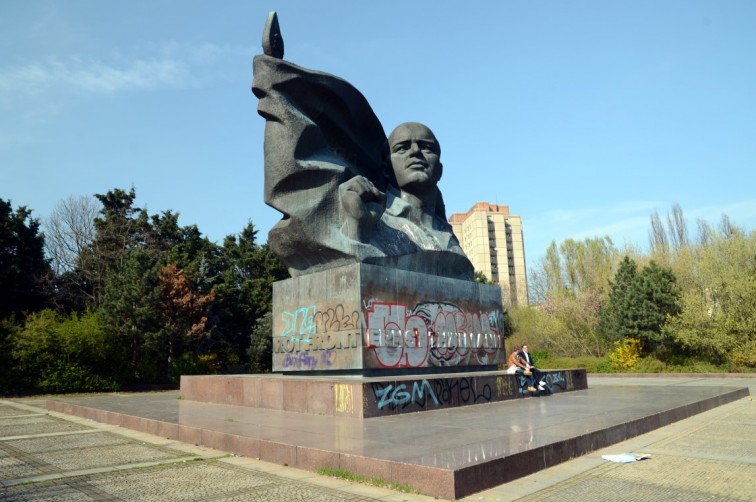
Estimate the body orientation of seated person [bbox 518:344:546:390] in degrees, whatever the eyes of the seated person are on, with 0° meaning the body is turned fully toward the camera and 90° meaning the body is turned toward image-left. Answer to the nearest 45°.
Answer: approximately 315°

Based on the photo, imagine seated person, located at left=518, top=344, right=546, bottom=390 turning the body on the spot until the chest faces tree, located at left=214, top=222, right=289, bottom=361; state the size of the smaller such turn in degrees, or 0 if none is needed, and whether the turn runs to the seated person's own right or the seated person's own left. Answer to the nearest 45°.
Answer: approximately 180°

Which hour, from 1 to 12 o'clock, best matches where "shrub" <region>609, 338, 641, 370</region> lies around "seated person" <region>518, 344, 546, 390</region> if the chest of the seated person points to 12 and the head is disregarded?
The shrub is roughly at 8 o'clock from the seated person.

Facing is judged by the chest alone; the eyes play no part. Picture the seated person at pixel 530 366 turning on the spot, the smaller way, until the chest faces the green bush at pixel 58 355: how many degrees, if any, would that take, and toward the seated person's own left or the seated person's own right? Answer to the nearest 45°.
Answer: approximately 135° to the seated person's own right

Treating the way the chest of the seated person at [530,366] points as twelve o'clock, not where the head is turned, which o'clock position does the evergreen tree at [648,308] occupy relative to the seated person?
The evergreen tree is roughly at 8 o'clock from the seated person.

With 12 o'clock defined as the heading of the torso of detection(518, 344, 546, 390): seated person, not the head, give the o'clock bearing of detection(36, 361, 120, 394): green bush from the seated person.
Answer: The green bush is roughly at 5 o'clock from the seated person.

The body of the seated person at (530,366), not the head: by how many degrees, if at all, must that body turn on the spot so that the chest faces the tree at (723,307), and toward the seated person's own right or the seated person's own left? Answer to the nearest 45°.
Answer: approximately 90° to the seated person's own left

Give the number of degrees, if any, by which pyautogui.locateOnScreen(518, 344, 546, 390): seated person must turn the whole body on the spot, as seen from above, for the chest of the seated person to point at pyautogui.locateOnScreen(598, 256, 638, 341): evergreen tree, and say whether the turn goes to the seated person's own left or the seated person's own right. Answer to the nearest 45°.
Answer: approximately 135° to the seated person's own left

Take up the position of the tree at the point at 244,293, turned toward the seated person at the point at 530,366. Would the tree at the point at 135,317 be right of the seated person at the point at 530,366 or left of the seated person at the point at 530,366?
right
